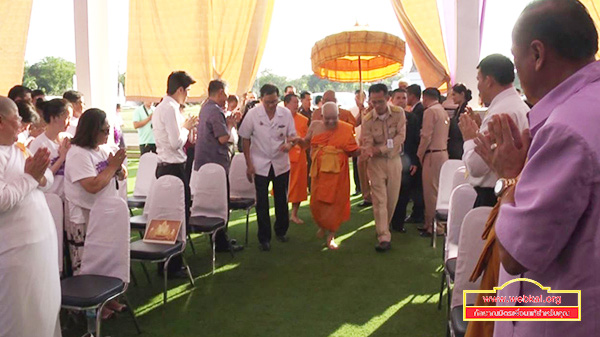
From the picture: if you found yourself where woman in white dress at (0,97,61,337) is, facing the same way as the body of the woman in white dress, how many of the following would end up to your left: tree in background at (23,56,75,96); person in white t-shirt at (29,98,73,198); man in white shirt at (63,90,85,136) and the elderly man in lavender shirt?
3

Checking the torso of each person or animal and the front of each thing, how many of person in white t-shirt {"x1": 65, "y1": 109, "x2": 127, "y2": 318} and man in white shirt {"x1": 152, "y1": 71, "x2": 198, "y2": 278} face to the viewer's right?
2

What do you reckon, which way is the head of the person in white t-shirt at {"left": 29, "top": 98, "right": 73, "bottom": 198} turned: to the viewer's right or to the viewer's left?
to the viewer's right

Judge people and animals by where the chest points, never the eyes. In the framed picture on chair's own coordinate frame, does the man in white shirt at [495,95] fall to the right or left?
on its left

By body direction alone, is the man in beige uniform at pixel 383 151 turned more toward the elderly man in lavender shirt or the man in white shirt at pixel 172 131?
the elderly man in lavender shirt

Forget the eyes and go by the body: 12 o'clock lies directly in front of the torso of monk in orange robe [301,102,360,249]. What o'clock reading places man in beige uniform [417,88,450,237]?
The man in beige uniform is roughly at 8 o'clock from the monk in orange robe.

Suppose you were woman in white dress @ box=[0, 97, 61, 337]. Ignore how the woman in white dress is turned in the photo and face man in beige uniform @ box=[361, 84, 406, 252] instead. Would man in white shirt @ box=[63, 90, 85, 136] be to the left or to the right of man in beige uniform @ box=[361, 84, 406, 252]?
left

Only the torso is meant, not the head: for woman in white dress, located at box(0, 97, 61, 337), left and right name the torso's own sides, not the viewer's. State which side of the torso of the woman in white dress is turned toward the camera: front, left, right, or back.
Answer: right

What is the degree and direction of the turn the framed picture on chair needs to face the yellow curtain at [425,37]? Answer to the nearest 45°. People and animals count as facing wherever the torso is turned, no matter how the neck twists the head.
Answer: approximately 135° to its left

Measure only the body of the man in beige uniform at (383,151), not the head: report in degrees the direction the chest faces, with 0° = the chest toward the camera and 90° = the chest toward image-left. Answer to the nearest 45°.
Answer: approximately 0°
